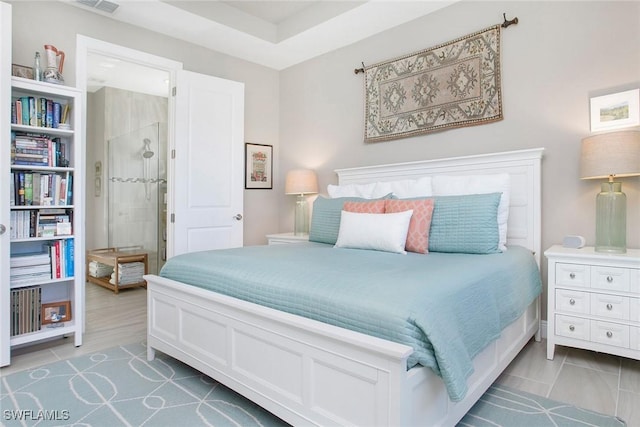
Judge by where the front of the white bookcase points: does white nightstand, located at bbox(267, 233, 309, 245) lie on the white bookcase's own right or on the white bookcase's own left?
on the white bookcase's own left

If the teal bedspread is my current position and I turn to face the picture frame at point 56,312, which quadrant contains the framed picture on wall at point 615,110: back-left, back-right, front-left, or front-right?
back-right

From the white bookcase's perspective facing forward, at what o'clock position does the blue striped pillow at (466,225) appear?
The blue striped pillow is roughly at 10 o'clock from the white bookcase.

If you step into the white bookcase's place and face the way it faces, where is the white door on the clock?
The white door is roughly at 10 o'clock from the white bookcase.

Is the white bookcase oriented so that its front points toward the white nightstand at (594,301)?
no

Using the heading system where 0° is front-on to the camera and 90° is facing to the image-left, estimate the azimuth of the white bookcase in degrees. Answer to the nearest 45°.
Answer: approximately 315°

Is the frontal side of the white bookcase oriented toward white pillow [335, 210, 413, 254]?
no

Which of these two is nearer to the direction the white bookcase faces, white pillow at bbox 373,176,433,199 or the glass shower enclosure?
the white pillow
